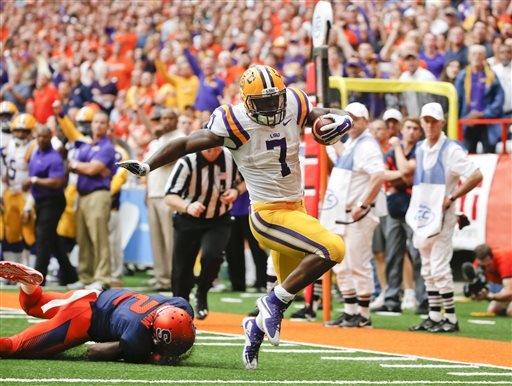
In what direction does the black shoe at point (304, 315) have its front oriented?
to the viewer's left

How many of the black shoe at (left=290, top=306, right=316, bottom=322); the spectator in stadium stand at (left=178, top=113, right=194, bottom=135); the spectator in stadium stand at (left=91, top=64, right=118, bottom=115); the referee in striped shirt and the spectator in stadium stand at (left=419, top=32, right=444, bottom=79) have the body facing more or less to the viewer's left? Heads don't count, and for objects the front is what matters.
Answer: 1

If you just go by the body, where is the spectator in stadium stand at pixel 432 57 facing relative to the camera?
toward the camera

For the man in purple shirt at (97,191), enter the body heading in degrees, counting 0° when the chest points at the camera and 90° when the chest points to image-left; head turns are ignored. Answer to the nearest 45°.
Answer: approximately 45°

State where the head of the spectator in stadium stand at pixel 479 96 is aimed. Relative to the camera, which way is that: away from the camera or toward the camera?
toward the camera

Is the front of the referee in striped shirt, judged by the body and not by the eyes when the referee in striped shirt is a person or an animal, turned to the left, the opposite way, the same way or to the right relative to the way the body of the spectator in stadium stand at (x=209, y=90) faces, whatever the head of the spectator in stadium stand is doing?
the same way

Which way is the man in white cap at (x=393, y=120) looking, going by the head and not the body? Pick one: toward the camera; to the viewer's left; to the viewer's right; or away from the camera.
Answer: toward the camera

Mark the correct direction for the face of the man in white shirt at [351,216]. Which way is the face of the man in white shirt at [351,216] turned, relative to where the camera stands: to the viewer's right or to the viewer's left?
to the viewer's left

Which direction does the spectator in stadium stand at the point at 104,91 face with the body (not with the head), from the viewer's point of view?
toward the camera

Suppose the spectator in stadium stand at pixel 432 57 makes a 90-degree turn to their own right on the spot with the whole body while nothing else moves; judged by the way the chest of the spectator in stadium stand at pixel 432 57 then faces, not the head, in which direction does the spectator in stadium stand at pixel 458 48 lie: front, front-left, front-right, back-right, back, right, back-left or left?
back-left

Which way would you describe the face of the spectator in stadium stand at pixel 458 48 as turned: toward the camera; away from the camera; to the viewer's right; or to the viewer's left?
toward the camera

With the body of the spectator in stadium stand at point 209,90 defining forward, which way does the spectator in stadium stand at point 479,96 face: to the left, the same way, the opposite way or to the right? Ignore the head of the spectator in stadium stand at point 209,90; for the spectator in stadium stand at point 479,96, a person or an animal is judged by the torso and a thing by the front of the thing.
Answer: the same way

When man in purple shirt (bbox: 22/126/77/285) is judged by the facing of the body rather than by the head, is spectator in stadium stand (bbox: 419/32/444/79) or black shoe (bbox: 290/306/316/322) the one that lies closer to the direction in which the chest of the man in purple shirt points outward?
the black shoe
